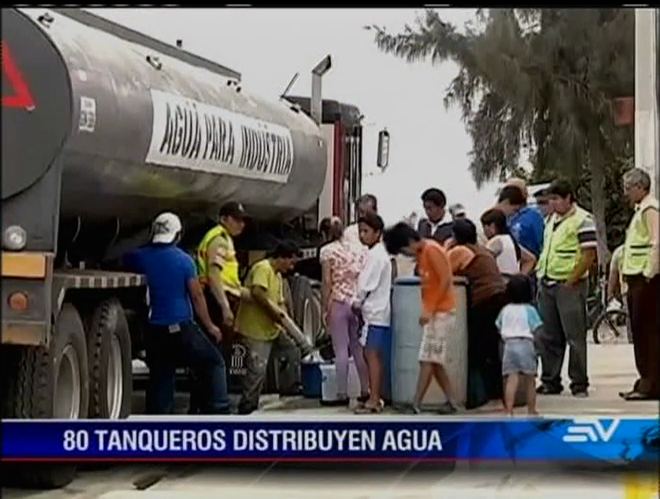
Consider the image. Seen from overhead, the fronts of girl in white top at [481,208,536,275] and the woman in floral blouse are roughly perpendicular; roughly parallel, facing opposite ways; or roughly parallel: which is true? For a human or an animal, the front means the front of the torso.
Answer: roughly perpendicular

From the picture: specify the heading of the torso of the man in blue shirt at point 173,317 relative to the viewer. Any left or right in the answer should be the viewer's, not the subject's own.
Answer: facing away from the viewer

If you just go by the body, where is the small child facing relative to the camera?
away from the camera

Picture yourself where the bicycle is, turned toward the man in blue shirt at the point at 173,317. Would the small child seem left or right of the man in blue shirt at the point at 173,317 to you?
left

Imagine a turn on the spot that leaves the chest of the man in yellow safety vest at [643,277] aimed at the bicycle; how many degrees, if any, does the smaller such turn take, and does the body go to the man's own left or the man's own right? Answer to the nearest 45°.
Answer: approximately 90° to the man's own right

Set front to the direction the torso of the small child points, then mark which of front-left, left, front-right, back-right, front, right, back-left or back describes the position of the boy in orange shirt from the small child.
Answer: left

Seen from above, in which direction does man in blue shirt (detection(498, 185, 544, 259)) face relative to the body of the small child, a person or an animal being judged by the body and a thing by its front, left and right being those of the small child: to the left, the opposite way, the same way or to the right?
to the left

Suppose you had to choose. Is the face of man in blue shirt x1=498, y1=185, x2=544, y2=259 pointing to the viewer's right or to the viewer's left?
to the viewer's left

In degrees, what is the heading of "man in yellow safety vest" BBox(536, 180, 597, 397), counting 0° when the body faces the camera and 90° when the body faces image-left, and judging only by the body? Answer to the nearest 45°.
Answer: approximately 45°
